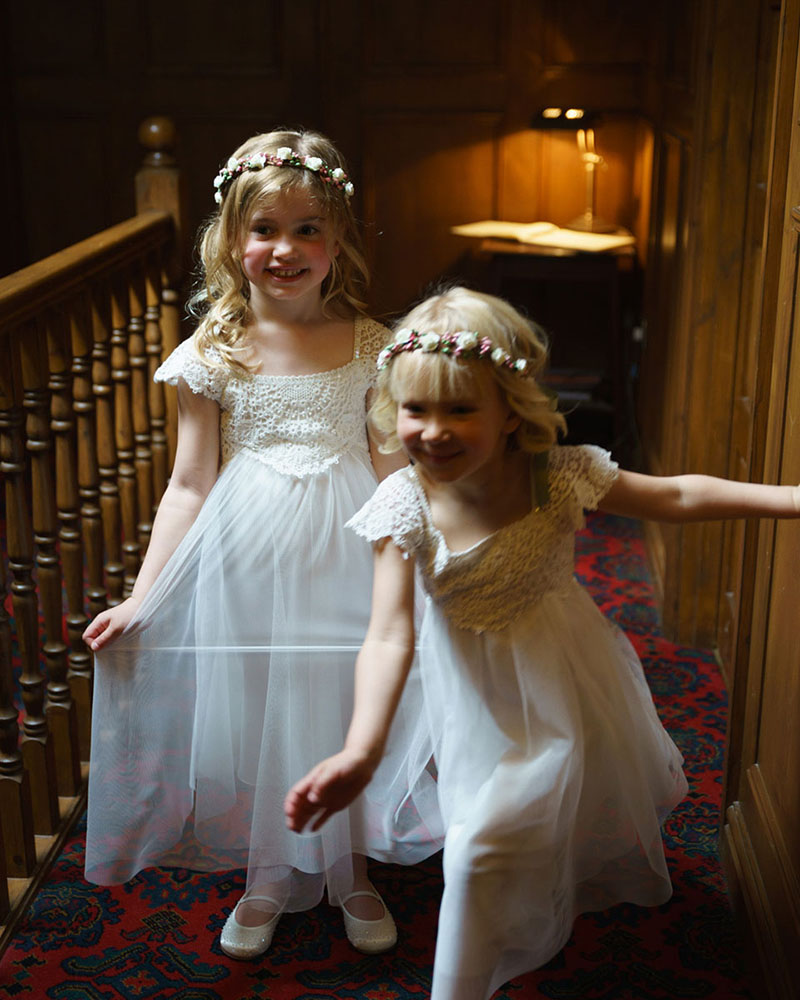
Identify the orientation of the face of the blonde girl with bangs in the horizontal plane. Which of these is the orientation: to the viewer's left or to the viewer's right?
to the viewer's left

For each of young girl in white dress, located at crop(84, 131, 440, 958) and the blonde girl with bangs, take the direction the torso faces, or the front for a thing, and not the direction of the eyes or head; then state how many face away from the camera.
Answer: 0

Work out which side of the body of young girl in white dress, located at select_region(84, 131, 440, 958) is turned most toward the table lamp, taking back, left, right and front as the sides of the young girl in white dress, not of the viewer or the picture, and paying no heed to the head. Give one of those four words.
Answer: back

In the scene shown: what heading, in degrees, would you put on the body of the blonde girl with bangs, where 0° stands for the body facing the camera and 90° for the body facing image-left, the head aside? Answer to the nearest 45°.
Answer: approximately 45°

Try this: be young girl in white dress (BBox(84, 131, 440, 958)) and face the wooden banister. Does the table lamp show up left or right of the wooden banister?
right

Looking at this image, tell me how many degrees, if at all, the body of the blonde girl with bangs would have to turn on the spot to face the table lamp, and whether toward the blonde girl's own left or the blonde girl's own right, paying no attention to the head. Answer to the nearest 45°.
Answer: approximately 135° to the blonde girl's own right

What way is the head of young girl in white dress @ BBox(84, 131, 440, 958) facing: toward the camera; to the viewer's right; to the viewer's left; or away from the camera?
toward the camera

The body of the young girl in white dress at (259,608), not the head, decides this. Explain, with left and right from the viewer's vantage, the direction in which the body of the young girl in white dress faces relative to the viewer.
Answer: facing the viewer

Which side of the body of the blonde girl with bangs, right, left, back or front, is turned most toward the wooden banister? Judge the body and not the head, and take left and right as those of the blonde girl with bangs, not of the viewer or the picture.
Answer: right

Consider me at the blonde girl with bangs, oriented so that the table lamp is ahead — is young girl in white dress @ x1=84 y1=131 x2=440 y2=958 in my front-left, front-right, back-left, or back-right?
front-left
